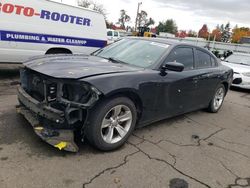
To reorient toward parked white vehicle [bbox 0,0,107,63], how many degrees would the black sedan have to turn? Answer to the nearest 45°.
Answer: approximately 90° to its right

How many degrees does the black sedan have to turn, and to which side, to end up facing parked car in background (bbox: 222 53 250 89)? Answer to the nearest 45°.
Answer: approximately 180°

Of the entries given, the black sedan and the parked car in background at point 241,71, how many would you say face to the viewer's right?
0

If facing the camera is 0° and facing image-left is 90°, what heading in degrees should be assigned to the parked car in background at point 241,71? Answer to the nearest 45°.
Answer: approximately 45°

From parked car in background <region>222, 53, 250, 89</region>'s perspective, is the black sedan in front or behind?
in front
